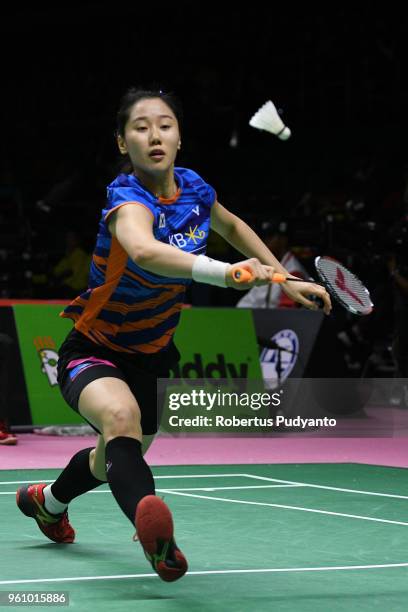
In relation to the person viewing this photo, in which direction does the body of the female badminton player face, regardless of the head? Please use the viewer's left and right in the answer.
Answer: facing the viewer and to the right of the viewer

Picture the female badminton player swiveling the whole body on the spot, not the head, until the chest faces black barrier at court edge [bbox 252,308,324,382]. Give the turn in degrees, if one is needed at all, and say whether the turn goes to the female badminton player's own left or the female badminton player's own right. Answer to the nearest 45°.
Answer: approximately 135° to the female badminton player's own left

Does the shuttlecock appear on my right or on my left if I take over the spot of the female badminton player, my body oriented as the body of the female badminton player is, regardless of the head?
on my left

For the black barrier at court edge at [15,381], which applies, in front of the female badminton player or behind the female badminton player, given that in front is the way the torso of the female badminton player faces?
behind

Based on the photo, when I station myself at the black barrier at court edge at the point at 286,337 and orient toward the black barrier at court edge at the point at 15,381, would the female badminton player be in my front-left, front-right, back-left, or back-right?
front-left
